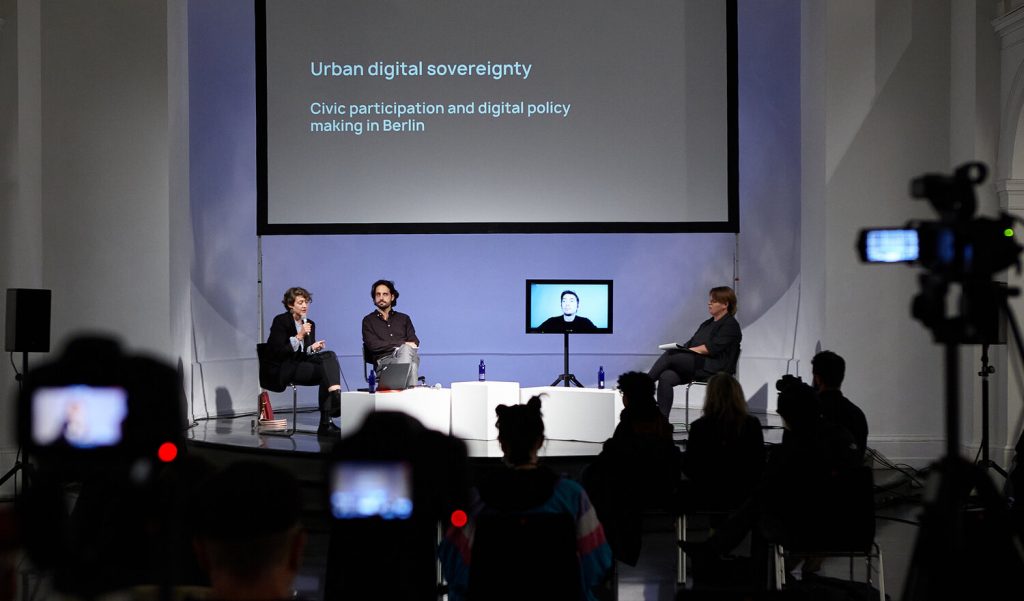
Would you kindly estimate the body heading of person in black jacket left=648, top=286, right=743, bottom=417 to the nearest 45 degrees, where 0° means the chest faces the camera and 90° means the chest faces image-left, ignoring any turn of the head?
approximately 90°

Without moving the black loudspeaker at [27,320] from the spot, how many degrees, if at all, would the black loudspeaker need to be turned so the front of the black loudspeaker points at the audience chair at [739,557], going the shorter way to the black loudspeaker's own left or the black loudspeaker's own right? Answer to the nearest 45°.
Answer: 0° — it already faces it

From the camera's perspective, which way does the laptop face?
away from the camera

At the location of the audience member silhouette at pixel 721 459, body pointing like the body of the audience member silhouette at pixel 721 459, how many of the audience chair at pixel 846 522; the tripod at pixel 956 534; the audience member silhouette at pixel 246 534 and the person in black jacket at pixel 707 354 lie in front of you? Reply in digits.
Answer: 1

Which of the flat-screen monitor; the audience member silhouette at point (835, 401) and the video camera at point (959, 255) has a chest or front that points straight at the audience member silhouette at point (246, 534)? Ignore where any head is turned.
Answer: the flat-screen monitor

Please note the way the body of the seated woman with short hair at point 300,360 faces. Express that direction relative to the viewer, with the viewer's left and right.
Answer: facing the viewer and to the right of the viewer

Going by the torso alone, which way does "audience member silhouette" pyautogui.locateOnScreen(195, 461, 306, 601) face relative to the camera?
away from the camera

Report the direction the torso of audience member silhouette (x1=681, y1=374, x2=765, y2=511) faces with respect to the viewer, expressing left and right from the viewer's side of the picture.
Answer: facing away from the viewer

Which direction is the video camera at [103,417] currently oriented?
away from the camera

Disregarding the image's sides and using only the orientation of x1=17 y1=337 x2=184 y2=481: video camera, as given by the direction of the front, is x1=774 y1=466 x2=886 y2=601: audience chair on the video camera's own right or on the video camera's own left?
on the video camera's own right

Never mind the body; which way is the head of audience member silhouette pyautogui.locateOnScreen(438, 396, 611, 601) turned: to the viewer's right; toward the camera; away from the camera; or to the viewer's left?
away from the camera

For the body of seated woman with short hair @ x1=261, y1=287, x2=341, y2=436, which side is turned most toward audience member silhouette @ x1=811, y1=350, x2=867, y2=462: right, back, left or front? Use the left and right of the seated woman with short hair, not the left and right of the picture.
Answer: front
